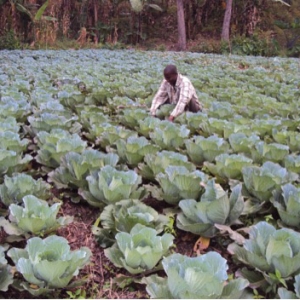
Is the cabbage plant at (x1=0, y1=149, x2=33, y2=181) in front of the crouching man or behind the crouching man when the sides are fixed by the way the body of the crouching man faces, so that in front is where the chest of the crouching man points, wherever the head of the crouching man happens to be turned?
in front

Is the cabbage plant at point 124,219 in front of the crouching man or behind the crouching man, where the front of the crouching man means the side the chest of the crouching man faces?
in front

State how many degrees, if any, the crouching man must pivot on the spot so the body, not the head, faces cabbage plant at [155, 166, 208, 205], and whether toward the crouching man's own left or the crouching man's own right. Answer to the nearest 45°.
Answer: approximately 45° to the crouching man's own left

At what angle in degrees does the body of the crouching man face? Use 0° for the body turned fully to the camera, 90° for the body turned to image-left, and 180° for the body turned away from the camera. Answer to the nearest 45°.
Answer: approximately 45°

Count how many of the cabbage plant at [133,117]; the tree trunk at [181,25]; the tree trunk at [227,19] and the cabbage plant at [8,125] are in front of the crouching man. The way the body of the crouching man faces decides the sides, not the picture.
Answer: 2

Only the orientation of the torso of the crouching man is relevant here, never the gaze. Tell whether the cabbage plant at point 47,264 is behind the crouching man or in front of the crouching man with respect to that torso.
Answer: in front

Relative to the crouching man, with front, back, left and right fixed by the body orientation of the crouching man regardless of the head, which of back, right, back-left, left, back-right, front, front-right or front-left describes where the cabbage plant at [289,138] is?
left

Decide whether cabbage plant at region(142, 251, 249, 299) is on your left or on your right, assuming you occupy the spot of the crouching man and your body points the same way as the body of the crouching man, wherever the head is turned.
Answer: on your left

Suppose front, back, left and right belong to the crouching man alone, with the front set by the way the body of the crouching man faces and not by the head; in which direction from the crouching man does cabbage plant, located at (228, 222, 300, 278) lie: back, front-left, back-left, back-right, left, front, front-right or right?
front-left

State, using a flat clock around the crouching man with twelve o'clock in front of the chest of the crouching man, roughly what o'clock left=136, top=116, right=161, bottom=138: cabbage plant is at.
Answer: The cabbage plant is roughly at 11 o'clock from the crouching man.

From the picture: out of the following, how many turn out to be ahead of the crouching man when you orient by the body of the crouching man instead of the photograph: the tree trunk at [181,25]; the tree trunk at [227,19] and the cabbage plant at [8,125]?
1

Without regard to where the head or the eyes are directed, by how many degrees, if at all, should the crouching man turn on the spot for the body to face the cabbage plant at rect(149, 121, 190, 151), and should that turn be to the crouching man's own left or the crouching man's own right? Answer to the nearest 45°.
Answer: approximately 45° to the crouching man's own left

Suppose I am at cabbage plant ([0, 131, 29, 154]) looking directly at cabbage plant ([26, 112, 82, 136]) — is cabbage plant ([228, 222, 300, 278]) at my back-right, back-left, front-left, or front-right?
back-right

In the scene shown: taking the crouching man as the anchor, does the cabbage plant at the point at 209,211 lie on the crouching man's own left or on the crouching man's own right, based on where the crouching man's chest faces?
on the crouching man's own left
